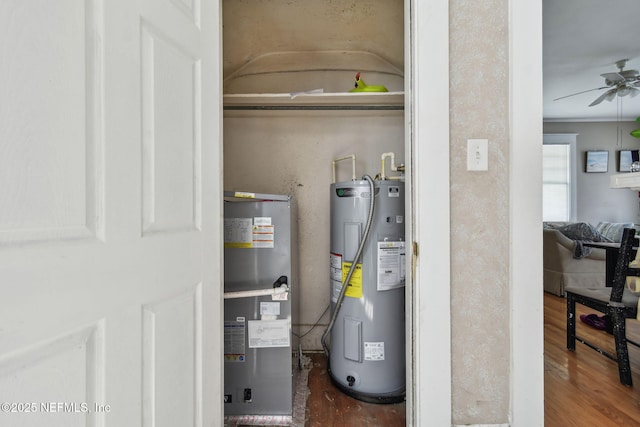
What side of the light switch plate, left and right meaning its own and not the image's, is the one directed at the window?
back

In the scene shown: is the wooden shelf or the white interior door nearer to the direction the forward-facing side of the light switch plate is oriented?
the white interior door

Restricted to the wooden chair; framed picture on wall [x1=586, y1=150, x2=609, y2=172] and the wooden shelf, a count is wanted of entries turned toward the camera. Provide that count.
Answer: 2

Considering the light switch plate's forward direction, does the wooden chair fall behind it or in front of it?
behind

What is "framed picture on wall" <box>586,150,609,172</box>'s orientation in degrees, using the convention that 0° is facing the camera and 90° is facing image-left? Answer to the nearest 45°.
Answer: approximately 0°

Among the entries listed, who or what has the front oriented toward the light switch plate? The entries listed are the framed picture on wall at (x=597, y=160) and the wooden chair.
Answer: the framed picture on wall
